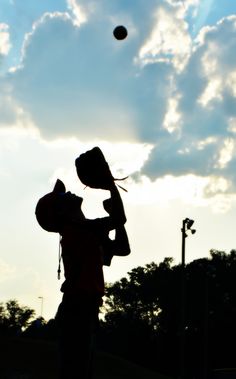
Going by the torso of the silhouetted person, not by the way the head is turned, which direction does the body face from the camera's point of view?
to the viewer's right

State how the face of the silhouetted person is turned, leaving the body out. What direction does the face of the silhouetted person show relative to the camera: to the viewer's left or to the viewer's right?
to the viewer's right
